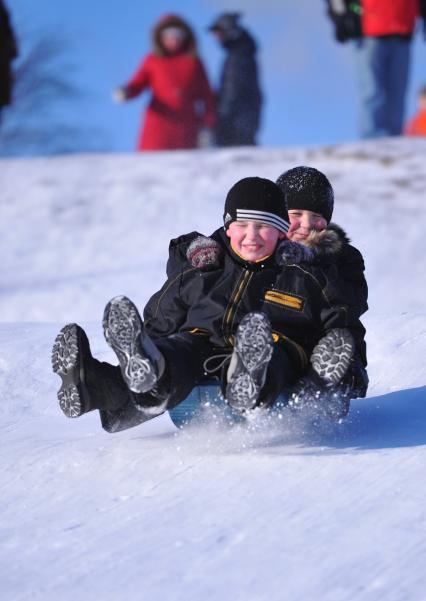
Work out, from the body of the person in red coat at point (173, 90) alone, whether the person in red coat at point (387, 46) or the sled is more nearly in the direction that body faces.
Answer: the sled

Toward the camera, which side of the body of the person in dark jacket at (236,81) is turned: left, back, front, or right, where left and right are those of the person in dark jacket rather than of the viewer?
left

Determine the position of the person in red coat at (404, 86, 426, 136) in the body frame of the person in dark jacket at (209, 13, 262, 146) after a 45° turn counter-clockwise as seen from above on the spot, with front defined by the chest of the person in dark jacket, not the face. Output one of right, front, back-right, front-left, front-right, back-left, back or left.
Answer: back

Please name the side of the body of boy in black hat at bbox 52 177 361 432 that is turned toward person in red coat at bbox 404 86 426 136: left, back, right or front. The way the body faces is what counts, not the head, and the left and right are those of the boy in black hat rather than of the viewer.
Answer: back

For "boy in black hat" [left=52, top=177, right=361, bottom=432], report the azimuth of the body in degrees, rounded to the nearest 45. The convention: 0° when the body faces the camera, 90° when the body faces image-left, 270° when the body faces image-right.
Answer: approximately 0°

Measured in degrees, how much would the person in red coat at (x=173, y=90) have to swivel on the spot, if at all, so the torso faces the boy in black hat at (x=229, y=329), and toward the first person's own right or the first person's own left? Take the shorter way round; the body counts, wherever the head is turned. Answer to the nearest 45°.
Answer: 0° — they already face them

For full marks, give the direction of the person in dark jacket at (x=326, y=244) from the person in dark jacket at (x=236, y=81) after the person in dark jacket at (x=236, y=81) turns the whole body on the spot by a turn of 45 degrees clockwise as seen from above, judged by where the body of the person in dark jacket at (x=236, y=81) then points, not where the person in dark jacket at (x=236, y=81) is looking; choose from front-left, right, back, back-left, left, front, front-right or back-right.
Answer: back-left

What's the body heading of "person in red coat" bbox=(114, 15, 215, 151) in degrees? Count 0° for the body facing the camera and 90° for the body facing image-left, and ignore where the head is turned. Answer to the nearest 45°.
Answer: approximately 0°

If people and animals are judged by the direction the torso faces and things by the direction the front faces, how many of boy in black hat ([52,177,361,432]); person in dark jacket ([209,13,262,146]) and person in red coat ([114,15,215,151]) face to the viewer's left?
1

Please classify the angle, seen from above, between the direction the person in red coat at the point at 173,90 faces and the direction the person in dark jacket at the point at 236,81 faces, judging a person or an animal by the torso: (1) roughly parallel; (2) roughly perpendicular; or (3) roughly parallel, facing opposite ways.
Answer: roughly perpendicular

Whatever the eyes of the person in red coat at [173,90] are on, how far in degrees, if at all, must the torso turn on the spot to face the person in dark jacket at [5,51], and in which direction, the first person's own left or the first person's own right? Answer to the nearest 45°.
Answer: approximately 45° to the first person's own right

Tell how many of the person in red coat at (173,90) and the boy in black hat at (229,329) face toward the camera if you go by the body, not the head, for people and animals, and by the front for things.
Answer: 2
